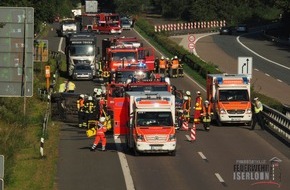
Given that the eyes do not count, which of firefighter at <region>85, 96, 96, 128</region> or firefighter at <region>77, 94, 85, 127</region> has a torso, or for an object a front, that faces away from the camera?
firefighter at <region>85, 96, 96, 128</region>

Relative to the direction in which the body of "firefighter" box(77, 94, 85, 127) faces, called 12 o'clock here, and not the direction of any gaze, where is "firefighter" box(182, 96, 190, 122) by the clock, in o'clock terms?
"firefighter" box(182, 96, 190, 122) is roughly at 6 o'clock from "firefighter" box(77, 94, 85, 127).

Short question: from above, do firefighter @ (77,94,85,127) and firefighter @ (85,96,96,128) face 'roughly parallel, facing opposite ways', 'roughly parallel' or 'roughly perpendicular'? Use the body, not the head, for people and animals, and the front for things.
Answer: roughly perpendicular

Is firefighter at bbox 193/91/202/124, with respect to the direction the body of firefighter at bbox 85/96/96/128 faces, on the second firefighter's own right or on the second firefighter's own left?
on the second firefighter's own right

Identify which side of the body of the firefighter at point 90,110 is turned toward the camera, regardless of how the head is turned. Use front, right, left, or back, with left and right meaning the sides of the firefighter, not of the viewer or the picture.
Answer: back

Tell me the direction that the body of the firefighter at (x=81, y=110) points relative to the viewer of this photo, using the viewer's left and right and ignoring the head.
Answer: facing to the left of the viewer

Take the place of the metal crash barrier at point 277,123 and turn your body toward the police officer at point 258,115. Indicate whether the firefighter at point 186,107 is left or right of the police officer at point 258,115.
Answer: left

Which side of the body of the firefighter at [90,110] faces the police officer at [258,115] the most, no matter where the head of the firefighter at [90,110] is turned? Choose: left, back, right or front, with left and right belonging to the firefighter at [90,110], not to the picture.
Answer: right
